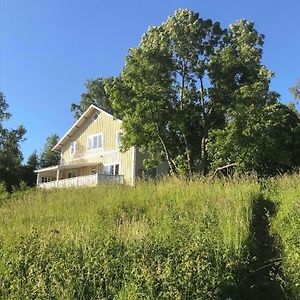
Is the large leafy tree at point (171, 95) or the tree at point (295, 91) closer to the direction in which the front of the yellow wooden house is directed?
the large leafy tree

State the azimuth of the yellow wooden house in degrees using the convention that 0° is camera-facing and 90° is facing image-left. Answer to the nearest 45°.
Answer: approximately 45°

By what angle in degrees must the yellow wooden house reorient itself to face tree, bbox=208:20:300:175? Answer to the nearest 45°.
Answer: approximately 90° to its left

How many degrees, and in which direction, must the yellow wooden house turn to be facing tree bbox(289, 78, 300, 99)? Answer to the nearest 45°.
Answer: approximately 135° to its left

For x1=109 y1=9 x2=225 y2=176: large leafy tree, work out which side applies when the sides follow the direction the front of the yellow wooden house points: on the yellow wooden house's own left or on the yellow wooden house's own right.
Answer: on the yellow wooden house's own left
